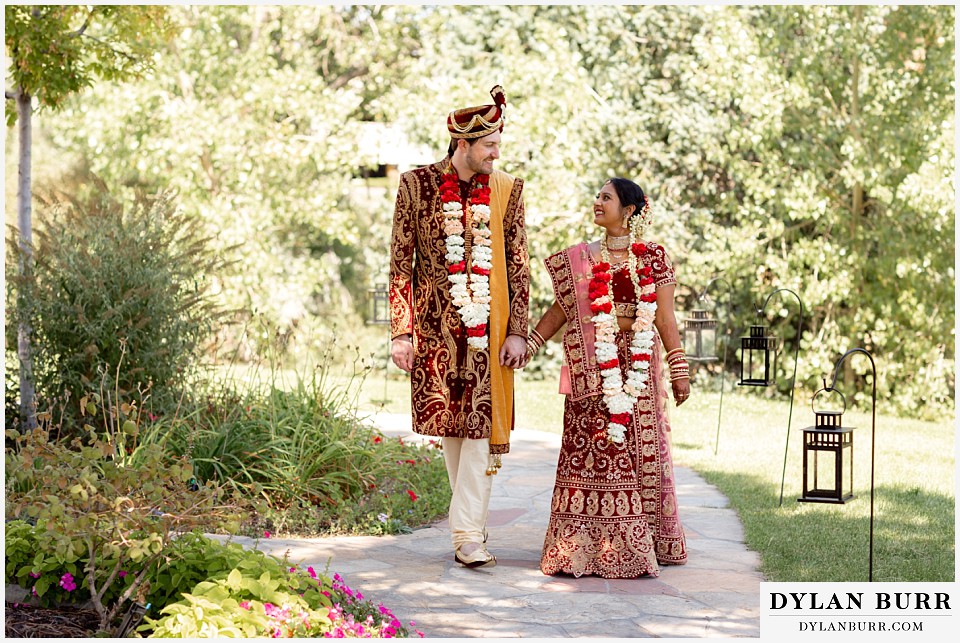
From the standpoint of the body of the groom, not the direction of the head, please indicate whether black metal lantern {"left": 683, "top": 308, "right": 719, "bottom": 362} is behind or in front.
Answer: behind

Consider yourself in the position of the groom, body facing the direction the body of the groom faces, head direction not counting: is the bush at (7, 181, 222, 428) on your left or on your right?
on your right

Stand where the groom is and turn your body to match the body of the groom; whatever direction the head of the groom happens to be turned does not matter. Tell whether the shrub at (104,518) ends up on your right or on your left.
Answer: on your right

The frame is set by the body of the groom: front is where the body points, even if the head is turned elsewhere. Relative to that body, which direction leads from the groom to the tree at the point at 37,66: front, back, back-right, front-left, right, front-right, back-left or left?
back-right

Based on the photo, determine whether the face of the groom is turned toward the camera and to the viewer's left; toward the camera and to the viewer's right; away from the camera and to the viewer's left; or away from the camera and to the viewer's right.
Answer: toward the camera and to the viewer's right

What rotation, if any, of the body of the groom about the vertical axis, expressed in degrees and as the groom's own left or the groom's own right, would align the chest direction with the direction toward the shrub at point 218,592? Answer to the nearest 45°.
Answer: approximately 45° to the groom's own right

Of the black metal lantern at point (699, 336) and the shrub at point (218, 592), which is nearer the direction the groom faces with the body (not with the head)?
the shrub

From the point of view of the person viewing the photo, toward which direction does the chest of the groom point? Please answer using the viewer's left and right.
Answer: facing the viewer

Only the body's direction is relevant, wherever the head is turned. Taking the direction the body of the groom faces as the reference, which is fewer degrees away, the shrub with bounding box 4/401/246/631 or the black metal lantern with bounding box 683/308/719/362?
the shrub
